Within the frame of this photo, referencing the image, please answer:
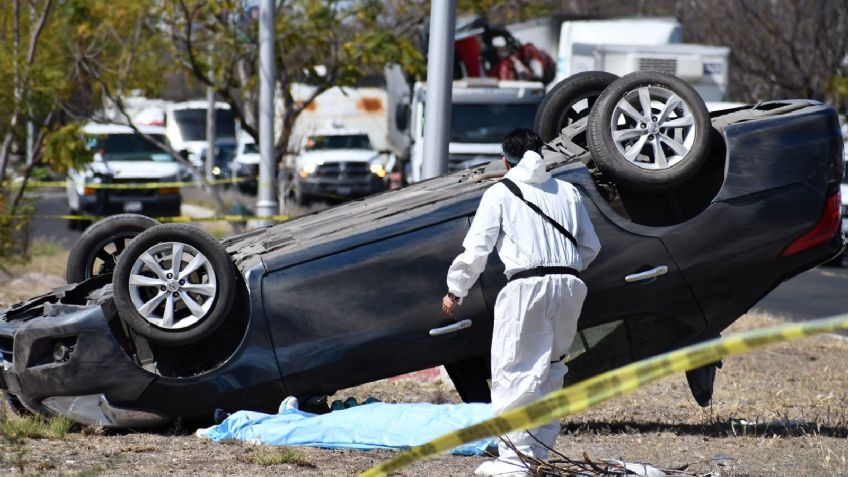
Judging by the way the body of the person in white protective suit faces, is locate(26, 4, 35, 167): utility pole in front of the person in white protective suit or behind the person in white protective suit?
in front

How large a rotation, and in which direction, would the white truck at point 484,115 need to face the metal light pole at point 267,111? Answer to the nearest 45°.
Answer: approximately 45° to its right

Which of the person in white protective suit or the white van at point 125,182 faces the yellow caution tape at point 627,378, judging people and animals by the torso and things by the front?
the white van

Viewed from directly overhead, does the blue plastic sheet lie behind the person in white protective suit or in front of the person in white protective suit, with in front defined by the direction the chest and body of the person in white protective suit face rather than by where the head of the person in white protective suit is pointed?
in front

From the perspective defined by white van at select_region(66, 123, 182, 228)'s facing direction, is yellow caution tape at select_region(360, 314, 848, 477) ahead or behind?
ahead

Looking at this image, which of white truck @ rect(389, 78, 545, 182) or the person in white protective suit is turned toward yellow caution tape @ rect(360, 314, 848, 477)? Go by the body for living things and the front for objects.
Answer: the white truck

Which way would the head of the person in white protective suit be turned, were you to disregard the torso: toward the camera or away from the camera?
away from the camera

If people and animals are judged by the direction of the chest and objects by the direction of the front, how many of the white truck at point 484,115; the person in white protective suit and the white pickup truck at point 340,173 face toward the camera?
2

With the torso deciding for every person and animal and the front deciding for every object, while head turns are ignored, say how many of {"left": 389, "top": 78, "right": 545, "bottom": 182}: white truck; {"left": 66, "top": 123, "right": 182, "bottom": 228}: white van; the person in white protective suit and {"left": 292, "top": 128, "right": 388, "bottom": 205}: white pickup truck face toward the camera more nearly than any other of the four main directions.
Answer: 3

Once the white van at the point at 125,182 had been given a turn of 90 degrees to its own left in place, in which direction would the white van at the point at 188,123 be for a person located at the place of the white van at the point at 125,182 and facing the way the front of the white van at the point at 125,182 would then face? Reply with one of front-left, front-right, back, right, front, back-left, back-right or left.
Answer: left

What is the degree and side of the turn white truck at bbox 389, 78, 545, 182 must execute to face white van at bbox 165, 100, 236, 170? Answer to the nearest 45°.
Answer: approximately 135° to its right

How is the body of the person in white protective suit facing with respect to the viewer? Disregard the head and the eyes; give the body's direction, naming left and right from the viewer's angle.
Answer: facing away from the viewer and to the left of the viewer

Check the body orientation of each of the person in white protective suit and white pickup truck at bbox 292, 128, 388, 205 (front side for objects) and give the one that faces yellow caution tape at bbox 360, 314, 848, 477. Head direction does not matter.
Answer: the white pickup truck

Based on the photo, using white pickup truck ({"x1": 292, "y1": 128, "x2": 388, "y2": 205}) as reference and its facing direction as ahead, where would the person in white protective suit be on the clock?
The person in white protective suit is roughly at 12 o'clock from the white pickup truck.
